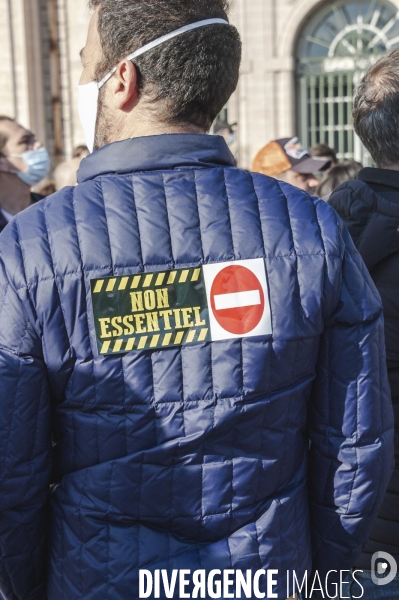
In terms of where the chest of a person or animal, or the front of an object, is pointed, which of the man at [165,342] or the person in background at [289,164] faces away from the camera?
the man

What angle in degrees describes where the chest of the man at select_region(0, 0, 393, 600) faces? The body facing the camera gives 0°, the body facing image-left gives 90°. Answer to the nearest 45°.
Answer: approximately 180°

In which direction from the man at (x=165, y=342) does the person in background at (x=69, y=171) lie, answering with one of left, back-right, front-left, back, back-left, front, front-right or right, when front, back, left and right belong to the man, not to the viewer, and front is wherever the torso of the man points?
front

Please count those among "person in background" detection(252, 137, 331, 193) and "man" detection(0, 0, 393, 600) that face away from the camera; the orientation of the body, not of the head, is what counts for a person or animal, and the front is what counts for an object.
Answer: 1

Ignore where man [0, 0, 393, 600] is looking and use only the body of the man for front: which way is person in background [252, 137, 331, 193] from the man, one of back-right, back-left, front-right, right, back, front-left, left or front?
front

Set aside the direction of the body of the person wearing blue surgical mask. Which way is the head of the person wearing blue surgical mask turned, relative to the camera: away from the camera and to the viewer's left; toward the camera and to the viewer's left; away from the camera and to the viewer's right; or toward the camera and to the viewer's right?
toward the camera and to the viewer's right

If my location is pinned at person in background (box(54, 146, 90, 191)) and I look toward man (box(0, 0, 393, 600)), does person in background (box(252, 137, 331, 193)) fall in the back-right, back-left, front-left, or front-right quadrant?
front-left

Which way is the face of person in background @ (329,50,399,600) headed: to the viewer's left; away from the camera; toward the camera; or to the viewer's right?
away from the camera

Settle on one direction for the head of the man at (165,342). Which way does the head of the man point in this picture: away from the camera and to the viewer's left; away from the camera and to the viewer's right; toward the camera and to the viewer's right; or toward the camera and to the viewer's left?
away from the camera and to the viewer's left

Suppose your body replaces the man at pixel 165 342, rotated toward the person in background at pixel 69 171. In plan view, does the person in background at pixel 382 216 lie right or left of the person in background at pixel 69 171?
right
